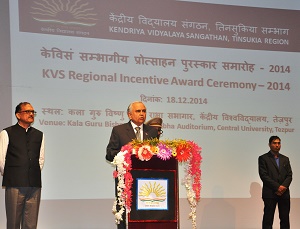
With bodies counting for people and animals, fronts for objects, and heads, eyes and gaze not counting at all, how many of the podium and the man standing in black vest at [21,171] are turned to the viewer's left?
0

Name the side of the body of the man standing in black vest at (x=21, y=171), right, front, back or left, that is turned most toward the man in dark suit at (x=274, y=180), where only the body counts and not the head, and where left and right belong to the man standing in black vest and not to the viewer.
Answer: left

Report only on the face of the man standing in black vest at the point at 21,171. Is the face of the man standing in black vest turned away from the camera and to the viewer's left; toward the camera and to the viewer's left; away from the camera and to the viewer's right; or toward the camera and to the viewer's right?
toward the camera and to the viewer's right

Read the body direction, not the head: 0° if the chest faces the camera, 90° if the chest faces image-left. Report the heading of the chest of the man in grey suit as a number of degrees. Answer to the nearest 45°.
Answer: approximately 315°

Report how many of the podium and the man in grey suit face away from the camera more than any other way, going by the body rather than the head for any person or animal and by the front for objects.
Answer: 0

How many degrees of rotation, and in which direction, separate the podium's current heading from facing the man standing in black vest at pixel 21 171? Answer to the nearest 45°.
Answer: approximately 135° to its right

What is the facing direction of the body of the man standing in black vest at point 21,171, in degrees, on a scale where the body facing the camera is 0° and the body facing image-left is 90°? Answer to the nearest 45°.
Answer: approximately 315°

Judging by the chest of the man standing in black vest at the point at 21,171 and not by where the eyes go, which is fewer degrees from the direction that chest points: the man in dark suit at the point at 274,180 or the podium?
the podium

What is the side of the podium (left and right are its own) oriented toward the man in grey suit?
back
